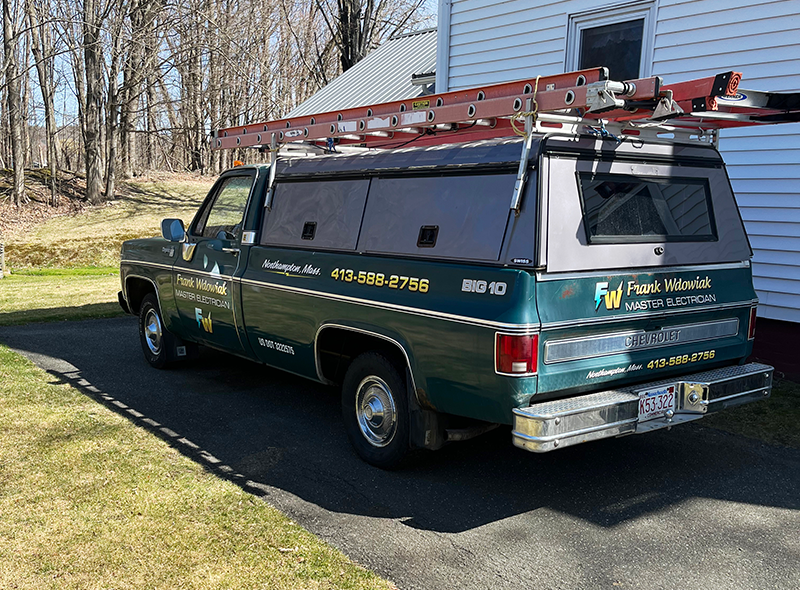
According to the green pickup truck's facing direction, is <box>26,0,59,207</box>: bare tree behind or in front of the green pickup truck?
in front

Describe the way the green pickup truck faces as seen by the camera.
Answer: facing away from the viewer and to the left of the viewer

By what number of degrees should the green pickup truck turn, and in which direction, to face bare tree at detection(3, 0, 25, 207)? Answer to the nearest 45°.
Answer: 0° — it already faces it
